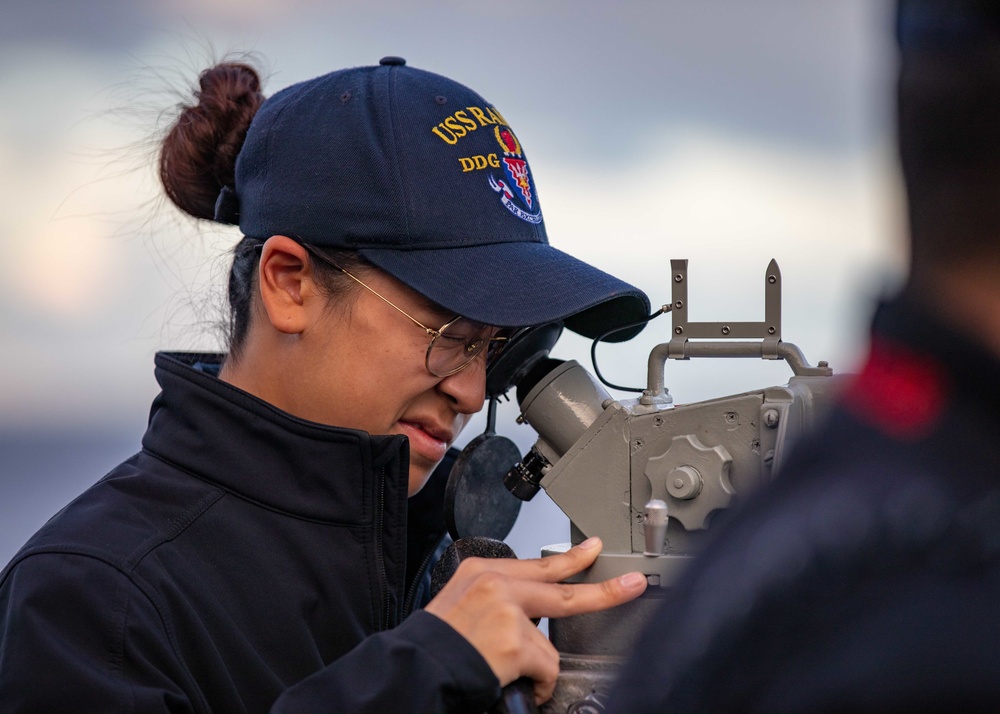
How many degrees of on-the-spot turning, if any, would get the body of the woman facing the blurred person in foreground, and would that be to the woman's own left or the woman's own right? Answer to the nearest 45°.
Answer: approximately 90° to the woman's own right

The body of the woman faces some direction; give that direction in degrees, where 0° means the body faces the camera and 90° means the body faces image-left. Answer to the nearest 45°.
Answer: approximately 270°

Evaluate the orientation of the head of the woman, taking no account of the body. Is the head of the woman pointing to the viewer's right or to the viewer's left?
to the viewer's right
